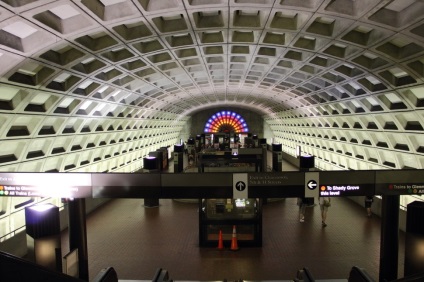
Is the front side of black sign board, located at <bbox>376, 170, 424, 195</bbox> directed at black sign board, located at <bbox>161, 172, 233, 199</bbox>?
no

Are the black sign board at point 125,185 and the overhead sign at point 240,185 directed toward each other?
no

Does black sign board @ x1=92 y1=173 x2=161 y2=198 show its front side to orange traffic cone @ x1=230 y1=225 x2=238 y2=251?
no

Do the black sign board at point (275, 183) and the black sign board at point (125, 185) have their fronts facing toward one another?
no

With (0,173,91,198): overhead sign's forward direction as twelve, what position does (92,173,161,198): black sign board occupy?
The black sign board is roughly at 10 o'clock from the overhead sign.

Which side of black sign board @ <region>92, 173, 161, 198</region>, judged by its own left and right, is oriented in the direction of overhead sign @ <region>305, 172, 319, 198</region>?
left

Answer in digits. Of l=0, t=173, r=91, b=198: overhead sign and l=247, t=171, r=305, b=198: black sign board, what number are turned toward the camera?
2

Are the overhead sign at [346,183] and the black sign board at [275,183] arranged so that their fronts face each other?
no

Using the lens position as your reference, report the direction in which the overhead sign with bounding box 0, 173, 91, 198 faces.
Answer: facing the viewer

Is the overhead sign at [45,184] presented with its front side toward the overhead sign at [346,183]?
no

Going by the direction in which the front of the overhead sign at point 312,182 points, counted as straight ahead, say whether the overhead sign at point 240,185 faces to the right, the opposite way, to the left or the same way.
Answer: the same way

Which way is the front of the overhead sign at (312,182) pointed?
toward the camera

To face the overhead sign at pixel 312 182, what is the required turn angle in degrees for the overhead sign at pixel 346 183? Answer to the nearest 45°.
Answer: approximately 45° to its right

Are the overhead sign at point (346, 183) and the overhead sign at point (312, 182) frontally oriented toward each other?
no

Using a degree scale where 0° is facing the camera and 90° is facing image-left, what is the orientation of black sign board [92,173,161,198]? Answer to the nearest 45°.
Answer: approximately 0°
